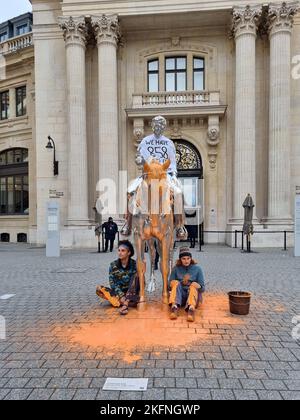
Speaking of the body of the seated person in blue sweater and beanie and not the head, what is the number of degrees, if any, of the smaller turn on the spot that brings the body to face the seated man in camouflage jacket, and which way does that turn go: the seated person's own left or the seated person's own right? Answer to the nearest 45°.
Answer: approximately 90° to the seated person's own right

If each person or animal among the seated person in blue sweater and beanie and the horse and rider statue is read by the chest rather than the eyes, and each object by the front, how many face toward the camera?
2

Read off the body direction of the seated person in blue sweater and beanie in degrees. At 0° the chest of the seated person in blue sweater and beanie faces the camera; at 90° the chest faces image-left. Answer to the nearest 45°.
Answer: approximately 0°

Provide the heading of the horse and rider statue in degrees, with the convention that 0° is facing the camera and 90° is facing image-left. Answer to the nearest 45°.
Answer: approximately 0°

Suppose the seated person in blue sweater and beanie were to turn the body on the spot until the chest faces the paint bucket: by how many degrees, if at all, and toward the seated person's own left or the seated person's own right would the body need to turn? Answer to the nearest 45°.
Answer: approximately 90° to the seated person's own left
